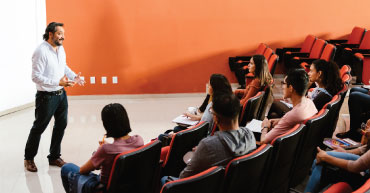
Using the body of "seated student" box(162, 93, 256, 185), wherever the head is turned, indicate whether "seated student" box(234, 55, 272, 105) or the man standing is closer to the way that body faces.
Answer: the man standing

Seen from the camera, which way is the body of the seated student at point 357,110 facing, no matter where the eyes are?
to the viewer's left

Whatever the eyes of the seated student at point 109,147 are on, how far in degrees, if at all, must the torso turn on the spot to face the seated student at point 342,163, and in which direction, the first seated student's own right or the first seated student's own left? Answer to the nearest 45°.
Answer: approximately 135° to the first seated student's own right

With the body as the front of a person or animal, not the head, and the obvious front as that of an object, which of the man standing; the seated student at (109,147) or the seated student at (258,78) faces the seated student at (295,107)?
the man standing

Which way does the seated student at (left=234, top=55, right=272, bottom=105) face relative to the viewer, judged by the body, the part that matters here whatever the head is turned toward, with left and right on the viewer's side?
facing to the left of the viewer

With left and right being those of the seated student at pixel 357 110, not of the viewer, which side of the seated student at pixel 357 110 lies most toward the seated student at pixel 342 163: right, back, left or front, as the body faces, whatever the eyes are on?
left

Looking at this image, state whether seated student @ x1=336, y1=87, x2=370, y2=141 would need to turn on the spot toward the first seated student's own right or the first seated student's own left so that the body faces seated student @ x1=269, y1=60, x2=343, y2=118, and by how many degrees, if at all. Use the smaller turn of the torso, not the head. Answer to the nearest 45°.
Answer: approximately 45° to the first seated student's own left

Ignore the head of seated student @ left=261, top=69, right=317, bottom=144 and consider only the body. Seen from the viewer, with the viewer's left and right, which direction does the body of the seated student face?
facing away from the viewer and to the left of the viewer

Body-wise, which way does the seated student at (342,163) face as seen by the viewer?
to the viewer's left

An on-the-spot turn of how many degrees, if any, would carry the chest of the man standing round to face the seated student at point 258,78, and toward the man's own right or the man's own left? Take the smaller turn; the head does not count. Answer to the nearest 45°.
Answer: approximately 45° to the man's own left

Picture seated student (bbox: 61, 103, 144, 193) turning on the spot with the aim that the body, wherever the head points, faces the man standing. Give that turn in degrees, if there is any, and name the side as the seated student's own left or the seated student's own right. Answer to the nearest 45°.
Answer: approximately 45° to the seated student's own right

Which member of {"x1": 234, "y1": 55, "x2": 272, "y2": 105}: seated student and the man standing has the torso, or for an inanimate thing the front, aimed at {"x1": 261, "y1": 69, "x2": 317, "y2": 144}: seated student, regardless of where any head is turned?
the man standing

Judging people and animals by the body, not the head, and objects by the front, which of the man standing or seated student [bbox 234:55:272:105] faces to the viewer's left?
the seated student

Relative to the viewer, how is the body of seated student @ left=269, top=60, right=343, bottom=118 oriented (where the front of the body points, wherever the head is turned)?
to the viewer's left

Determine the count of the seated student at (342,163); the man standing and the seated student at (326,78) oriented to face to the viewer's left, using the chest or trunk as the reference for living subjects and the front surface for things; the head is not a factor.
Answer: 2

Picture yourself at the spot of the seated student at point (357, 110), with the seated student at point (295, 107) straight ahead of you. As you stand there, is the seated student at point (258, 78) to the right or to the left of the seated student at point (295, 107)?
right

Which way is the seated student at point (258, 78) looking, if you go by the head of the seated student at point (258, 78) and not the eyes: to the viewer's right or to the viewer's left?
to the viewer's left
